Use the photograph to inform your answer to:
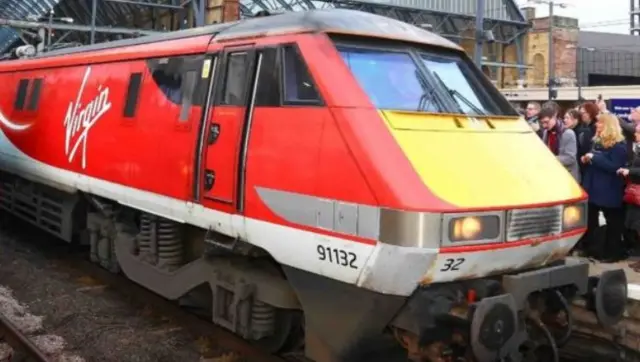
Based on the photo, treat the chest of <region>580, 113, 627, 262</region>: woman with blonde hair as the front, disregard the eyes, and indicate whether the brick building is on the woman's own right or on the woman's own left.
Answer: on the woman's own right

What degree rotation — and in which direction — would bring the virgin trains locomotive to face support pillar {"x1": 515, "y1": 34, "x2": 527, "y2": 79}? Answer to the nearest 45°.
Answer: approximately 135° to its left

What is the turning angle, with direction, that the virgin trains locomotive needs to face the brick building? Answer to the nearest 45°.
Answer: approximately 135° to its left

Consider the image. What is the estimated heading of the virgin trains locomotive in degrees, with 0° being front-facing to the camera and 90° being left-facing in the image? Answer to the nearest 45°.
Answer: approximately 315°

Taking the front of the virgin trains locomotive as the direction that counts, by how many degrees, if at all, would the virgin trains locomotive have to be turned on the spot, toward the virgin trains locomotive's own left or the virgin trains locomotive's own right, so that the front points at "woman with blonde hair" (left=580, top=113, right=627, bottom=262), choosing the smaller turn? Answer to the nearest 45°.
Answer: approximately 90° to the virgin trains locomotive's own left

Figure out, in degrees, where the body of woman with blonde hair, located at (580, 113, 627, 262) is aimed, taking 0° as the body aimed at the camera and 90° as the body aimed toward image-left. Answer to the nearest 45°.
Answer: approximately 90°

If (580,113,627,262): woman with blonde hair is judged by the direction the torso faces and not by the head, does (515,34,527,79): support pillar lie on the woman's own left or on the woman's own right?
on the woman's own right
